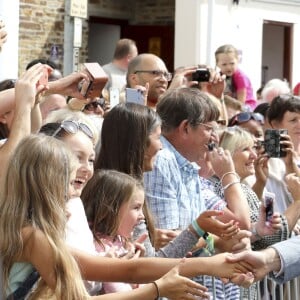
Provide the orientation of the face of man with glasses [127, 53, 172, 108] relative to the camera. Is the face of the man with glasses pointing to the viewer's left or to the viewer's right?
to the viewer's right

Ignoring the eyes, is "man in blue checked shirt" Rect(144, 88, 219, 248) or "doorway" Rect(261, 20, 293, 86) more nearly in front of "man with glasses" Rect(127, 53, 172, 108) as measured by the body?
the man in blue checked shirt

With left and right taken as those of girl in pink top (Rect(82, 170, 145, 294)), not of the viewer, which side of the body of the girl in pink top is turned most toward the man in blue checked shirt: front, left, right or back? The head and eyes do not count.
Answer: left

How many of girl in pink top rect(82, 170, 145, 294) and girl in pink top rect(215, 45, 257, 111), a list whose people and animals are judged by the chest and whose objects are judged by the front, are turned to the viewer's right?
1

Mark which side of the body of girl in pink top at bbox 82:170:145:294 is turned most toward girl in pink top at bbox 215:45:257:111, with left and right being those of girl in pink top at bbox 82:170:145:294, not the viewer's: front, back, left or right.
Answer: left

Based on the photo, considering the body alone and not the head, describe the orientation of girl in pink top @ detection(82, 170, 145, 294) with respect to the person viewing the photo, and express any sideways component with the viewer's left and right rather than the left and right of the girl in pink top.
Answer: facing to the right of the viewer

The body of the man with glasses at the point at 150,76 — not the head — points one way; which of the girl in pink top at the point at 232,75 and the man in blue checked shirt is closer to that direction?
the man in blue checked shirt

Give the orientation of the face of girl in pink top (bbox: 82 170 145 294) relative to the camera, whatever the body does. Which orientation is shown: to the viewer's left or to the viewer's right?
to the viewer's right

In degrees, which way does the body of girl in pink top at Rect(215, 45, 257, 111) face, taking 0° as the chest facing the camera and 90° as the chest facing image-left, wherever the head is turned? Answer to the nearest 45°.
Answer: approximately 45°

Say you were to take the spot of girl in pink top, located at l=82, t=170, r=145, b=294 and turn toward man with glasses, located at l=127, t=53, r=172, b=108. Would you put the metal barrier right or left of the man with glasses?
right

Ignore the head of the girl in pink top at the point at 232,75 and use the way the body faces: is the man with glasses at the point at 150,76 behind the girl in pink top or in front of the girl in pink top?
in front
